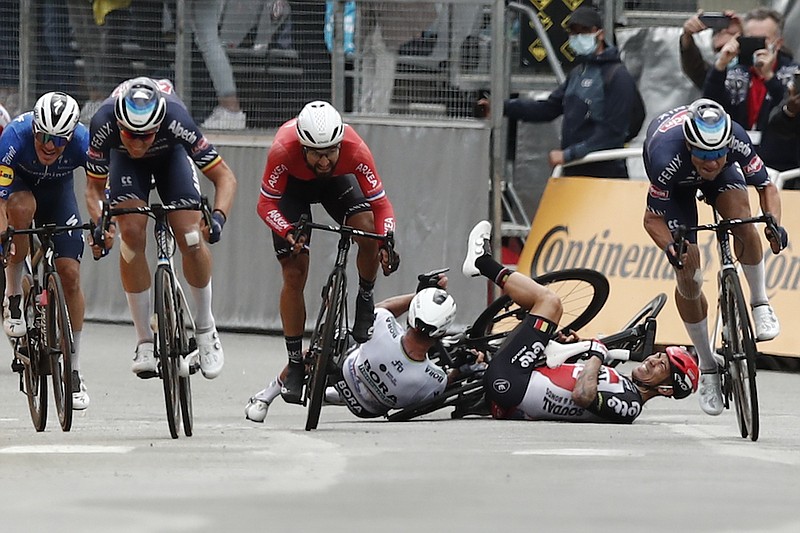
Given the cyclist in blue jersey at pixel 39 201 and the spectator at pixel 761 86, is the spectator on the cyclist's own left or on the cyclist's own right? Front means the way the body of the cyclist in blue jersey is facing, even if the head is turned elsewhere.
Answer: on the cyclist's own left

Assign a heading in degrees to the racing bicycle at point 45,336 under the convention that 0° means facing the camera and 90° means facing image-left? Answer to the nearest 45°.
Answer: approximately 0°

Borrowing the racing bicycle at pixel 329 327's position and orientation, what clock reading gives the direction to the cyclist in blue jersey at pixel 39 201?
The cyclist in blue jersey is roughly at 4 o'clock from the racing bicycle.

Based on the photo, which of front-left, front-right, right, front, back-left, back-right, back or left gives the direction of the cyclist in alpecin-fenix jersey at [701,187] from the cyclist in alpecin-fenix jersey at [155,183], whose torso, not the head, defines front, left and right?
left

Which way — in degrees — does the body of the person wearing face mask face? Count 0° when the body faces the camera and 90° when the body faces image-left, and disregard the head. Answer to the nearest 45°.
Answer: approximately 45°

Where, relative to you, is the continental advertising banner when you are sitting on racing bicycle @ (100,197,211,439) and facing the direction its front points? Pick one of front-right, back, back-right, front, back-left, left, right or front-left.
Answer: back-left

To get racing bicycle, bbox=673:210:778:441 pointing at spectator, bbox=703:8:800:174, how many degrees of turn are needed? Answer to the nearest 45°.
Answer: approximately 180°

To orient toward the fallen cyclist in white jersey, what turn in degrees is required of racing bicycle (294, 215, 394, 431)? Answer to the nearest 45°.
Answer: approximately 135° to its left
